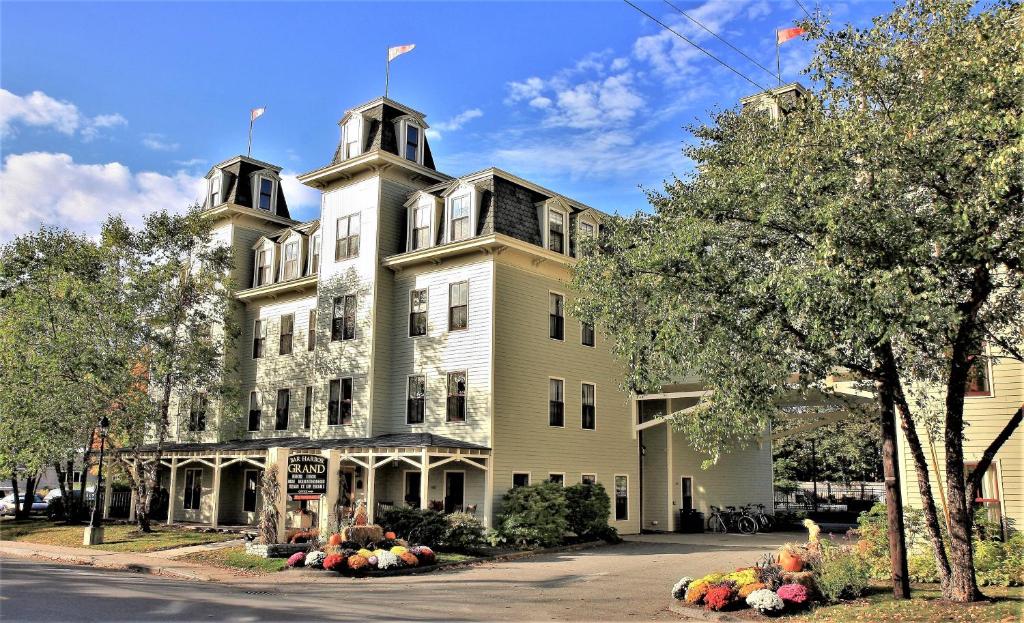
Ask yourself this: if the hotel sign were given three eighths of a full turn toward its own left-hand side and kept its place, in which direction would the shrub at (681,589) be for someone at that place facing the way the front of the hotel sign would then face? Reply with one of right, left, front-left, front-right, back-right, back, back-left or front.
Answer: right

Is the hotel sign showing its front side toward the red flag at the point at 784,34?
no

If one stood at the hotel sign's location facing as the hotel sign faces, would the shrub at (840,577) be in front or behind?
in front

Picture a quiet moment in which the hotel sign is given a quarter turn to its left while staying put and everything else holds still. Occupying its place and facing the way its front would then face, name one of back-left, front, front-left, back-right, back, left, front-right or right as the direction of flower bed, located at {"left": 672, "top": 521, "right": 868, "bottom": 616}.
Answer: front-right

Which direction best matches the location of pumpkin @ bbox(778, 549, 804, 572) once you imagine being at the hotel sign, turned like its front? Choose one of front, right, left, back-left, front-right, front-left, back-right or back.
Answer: front-left

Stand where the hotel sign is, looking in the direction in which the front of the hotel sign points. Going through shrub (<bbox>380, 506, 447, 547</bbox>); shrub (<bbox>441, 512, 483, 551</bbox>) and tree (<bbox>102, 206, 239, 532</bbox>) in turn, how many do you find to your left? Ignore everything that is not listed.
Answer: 2

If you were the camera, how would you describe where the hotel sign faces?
facing the viewer

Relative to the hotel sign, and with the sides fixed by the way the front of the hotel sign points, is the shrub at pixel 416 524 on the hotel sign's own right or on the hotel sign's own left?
on the hotel sign's own left

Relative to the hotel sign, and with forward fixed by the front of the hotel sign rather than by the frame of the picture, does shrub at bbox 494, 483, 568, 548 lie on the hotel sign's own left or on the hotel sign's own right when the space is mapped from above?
on the hotel sign's own left

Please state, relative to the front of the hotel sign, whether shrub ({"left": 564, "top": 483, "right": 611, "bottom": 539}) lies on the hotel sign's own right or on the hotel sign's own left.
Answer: on the hotel sign's own left

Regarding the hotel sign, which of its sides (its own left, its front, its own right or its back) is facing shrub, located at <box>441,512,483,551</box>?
left
